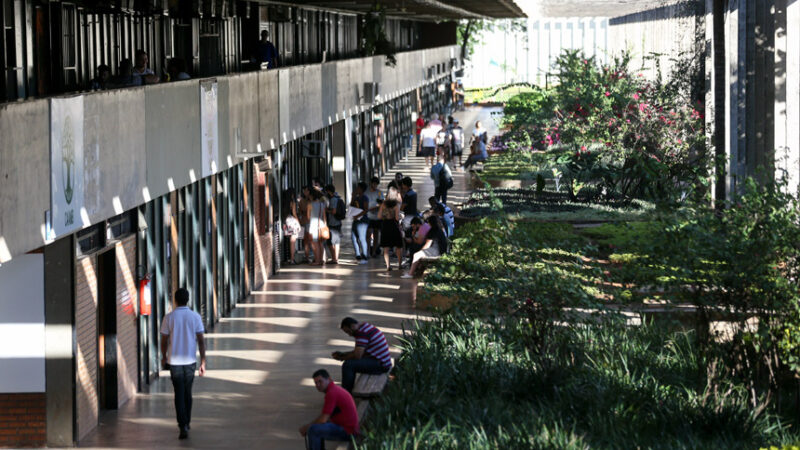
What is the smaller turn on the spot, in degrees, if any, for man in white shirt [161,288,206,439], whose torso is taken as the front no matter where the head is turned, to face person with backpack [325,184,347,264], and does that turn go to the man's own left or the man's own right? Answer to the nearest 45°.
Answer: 0° — they already face them

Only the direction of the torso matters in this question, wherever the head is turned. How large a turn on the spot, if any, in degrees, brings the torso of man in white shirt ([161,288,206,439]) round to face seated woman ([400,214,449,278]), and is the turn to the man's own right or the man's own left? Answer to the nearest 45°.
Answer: approximately 45° to the man's own right

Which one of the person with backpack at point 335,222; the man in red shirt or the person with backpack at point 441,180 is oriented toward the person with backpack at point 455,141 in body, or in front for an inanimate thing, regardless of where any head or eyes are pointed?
the person with backpack at point 441,180

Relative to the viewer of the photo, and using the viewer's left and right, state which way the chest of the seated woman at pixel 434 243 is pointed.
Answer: facing to the left of the viewer

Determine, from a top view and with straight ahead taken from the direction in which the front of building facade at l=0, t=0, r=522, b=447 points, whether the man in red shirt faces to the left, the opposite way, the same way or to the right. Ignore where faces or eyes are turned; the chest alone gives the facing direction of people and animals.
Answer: the opposite way

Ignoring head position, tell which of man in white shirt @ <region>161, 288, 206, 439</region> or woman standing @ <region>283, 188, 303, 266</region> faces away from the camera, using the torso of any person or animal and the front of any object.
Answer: the man in white shirt

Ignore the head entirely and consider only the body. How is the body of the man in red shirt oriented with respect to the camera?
to the viewer's left

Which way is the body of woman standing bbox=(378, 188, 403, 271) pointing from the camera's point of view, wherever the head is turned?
away from the camera

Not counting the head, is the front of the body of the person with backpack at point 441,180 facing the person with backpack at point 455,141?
yes

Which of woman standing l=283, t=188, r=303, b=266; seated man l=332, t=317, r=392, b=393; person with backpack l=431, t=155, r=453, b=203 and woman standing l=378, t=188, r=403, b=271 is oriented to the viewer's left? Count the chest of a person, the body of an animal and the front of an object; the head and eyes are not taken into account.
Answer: the seated man
